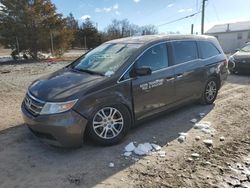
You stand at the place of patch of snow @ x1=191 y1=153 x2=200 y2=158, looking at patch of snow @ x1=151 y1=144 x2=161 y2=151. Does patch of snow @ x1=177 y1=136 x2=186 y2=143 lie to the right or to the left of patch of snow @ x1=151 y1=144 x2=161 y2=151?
right

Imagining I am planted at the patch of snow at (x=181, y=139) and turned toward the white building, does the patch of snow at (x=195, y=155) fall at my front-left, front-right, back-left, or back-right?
back-right

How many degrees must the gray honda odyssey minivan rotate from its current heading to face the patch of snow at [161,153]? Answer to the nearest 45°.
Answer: approximately 90° to its left

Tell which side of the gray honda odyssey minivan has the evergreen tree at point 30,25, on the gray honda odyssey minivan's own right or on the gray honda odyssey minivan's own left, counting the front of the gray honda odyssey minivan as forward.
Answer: on the gray honda odyssey minivan's own right

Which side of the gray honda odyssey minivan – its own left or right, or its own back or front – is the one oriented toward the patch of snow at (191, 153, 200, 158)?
left

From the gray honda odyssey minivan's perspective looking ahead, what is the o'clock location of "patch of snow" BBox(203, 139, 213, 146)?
The patch of snow is roughly at 8 o'clock from the gray honda odyssey minivan.

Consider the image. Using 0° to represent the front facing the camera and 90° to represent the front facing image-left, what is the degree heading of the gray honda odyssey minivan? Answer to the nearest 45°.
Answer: approximately 45°
